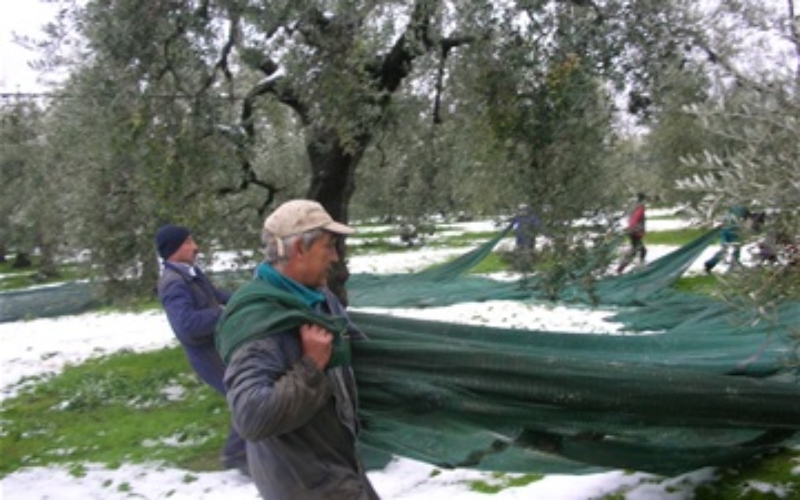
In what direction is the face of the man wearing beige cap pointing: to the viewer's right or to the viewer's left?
to the viewer's right

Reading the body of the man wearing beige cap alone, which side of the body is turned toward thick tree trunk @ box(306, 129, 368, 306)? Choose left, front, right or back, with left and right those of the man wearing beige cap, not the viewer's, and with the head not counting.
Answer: left

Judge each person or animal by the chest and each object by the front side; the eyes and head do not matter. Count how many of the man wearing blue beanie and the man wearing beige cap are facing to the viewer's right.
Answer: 2

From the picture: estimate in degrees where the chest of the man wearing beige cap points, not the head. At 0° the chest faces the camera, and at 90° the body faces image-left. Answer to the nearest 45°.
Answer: approximately 270°

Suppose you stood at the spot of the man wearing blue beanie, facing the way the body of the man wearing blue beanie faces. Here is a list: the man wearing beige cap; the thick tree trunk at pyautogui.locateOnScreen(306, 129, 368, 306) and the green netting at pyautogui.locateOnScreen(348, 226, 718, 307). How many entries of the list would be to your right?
1

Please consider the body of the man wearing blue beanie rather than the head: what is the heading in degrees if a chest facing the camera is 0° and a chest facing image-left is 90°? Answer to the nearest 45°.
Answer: approximately 270°

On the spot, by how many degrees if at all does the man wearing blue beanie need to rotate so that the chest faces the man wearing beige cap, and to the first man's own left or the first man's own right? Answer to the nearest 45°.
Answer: approximately 90° to the first man's own right

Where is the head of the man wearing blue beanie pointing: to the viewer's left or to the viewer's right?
to the viewer's right

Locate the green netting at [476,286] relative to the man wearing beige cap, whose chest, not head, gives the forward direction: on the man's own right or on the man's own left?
on the man's own left
